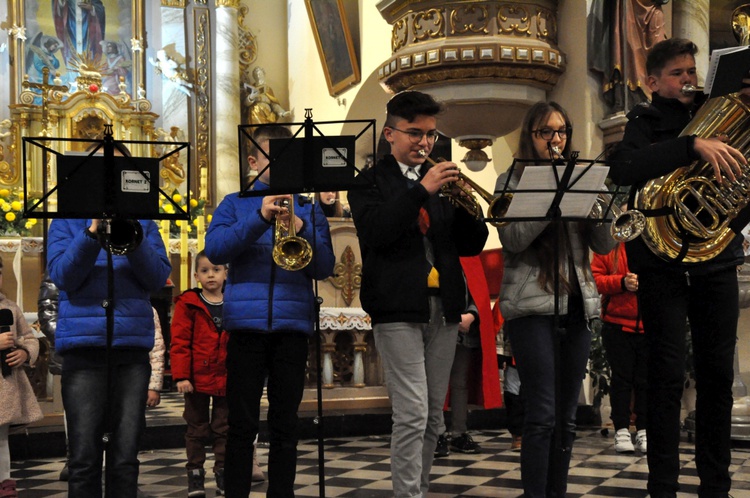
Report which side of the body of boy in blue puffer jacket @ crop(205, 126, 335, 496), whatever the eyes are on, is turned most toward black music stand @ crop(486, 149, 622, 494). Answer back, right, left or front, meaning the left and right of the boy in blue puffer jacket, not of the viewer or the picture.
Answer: left

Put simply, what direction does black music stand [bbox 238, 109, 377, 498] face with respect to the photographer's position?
facing away from the viewer

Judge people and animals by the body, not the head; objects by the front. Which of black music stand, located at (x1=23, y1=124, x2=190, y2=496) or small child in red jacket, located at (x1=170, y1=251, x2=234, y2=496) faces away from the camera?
the black music stand

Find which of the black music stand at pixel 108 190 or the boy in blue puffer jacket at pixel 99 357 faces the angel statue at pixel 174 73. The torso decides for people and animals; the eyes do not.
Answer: the black music stand

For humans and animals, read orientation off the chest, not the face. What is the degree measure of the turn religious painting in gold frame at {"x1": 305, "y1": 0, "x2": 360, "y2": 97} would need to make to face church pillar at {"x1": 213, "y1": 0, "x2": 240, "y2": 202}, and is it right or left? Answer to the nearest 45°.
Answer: approximately 90° to its right

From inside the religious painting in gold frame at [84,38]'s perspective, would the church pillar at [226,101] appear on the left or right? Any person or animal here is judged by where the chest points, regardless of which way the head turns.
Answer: on its left

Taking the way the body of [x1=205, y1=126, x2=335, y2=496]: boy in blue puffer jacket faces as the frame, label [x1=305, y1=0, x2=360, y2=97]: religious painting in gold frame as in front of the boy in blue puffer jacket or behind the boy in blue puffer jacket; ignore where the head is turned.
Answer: behind
